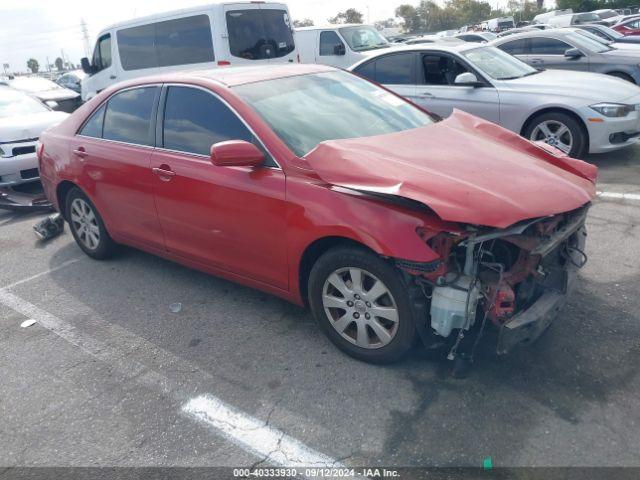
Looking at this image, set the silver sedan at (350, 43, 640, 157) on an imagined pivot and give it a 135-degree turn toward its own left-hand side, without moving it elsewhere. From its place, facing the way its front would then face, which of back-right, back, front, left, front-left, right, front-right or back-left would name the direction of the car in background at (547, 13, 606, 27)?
front

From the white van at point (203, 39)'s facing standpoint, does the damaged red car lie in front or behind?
behind

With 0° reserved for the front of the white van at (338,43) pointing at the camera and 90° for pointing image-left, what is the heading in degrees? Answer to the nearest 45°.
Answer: approximately 315°

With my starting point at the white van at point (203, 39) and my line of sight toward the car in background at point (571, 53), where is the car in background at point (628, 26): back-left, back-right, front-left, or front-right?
front-left

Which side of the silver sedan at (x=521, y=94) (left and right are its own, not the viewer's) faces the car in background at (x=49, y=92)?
back

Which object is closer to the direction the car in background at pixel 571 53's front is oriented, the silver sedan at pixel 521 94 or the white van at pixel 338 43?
the silver sedan

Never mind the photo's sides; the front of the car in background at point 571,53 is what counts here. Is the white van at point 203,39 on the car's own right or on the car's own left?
on the car's own right

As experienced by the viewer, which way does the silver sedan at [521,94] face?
facing the viewer and to the right of the viewer

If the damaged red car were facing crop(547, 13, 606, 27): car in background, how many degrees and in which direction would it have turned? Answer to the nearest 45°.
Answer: approximately 90° to its left

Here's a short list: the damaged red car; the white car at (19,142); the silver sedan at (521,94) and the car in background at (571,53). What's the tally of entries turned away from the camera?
0

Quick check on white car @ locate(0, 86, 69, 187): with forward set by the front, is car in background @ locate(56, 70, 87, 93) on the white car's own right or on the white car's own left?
on the white car's own left

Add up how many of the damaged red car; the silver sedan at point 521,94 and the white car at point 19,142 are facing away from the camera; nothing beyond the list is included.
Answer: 0

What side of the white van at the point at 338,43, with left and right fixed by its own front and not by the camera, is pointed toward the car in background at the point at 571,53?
front
